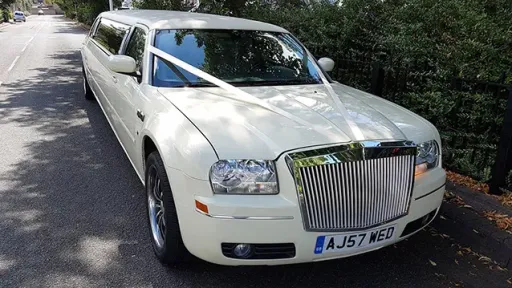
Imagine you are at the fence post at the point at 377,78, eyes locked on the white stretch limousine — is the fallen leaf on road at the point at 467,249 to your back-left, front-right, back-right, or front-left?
front-left

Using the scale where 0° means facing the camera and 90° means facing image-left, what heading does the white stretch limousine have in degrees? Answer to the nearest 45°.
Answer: approximately 315°

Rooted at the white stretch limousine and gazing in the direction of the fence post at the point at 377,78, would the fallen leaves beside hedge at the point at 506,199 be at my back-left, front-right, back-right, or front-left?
front-right

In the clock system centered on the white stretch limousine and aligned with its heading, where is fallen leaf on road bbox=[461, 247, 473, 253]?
The fallen leaf on road is roughly at 10 o'clock from the white stretch limousine.

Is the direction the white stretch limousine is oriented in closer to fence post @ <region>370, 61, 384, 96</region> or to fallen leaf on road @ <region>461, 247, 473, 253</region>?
the fallen leaf on road

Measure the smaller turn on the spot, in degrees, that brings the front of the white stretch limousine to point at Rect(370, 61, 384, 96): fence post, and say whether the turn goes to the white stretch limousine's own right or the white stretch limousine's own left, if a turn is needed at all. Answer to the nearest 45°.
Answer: approximately 90° to the white stretch limousine's own left

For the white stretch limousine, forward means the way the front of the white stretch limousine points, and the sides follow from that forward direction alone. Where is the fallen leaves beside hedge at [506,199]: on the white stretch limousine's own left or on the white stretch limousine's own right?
on the white stretch limousine's own left

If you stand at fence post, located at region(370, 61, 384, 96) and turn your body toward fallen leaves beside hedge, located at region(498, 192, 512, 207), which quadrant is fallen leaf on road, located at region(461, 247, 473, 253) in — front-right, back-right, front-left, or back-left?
front-right

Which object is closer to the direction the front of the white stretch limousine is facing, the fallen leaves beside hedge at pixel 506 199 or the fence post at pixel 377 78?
the fallen leaves beside hedge
